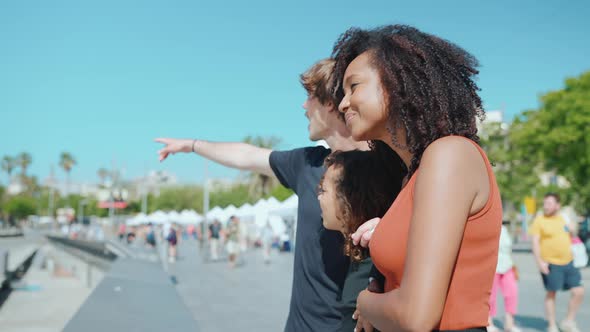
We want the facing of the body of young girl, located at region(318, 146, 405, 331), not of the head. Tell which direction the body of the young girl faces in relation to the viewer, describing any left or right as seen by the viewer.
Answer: facing to the left of the viewer

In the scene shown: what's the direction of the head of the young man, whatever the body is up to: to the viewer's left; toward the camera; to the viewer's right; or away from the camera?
to the viewer's left

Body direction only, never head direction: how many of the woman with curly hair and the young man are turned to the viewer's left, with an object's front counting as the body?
2

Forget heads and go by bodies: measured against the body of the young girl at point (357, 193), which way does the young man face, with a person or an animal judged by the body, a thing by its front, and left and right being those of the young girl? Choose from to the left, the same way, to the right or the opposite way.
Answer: the same way

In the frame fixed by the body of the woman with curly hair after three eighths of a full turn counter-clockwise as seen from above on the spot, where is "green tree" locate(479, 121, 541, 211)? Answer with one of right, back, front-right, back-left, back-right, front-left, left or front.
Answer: back-left

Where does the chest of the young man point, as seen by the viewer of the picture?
to the viewer's left

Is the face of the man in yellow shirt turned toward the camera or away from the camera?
toward the camera

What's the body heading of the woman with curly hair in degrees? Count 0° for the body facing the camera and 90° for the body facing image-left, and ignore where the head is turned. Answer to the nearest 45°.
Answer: approximately 90°

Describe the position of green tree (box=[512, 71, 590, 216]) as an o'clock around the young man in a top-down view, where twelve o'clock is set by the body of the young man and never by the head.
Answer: The green tree is roughly at 4 o'clock from the young man.

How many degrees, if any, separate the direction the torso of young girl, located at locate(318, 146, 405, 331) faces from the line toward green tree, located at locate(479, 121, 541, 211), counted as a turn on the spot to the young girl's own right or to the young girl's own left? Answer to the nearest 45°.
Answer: approximately 90° to the young girl's own right

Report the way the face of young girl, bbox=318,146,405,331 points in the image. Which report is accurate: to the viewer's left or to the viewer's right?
to the viewer's left

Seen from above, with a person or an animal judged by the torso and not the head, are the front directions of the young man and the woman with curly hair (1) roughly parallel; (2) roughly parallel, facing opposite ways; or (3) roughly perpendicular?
roughly parallel

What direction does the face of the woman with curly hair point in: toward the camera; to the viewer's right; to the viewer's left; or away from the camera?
to the viewer's left

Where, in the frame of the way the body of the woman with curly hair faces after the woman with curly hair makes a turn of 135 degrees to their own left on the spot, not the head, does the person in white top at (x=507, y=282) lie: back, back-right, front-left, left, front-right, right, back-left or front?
back-left

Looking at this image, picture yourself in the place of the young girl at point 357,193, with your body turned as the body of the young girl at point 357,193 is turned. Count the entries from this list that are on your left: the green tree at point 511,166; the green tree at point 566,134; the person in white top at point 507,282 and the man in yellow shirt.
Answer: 0

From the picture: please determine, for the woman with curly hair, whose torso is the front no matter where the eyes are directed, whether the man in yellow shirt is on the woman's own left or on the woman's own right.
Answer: on the woman's own right

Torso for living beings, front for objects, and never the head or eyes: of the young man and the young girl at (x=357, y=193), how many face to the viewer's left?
2
